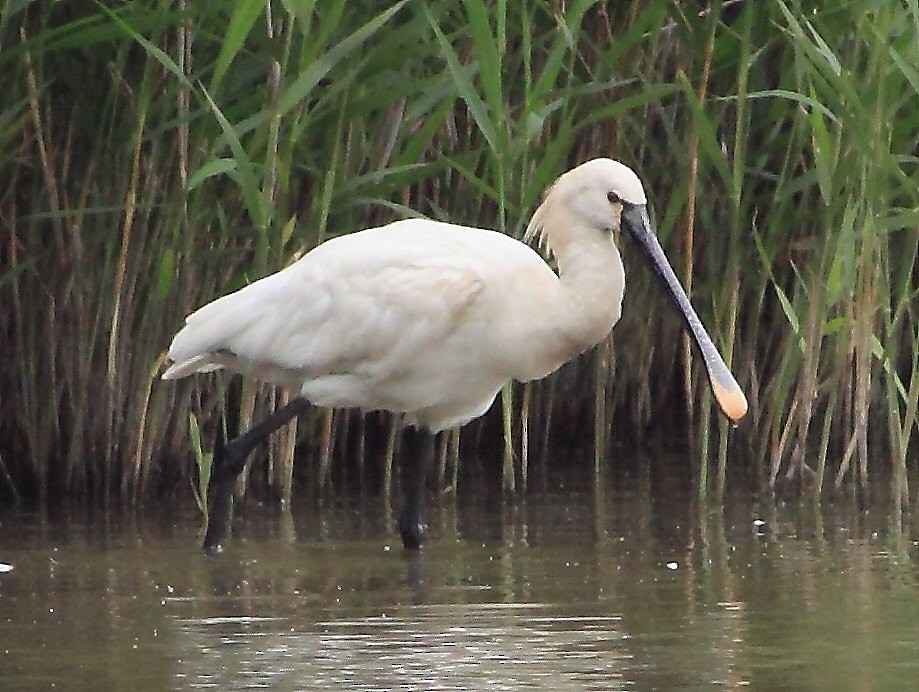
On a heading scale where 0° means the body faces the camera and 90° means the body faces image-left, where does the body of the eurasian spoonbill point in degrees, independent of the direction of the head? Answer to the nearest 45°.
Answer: approximately 270°
